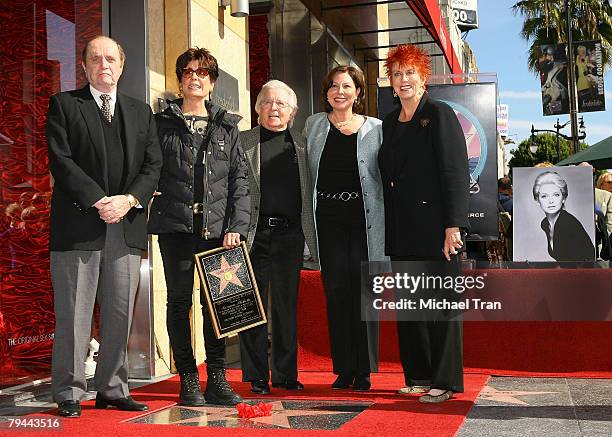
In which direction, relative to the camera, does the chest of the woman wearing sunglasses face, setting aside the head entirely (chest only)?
toward the camera

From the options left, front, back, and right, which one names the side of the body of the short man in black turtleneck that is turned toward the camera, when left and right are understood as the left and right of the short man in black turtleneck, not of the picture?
front

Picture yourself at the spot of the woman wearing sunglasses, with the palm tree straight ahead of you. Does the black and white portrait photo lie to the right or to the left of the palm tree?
right

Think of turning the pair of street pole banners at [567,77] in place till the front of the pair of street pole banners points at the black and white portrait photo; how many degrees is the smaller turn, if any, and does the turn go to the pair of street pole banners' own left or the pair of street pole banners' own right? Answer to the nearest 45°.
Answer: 0° — it already faces it

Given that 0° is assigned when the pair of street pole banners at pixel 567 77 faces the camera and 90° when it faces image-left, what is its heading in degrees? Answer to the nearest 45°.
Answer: approximately 0°

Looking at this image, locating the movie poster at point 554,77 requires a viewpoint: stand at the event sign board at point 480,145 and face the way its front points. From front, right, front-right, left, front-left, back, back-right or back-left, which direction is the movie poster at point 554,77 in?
back

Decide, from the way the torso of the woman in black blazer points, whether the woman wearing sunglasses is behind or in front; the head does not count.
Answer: in front

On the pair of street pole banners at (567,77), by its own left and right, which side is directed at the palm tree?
back

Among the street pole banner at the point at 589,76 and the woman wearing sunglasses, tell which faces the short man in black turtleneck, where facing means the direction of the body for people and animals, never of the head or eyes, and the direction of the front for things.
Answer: the street pole banner

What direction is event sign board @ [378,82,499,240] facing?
toward the camera

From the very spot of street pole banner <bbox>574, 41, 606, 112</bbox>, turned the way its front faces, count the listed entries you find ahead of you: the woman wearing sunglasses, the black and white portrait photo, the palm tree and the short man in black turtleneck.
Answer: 3

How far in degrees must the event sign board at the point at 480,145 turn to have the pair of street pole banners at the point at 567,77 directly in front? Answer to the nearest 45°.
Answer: approximately 180°

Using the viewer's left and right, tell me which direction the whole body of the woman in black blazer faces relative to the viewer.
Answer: facing the viewer and to the left of the viewer

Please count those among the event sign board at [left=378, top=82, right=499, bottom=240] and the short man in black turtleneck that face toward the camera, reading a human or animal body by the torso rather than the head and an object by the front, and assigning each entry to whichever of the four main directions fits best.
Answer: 2
